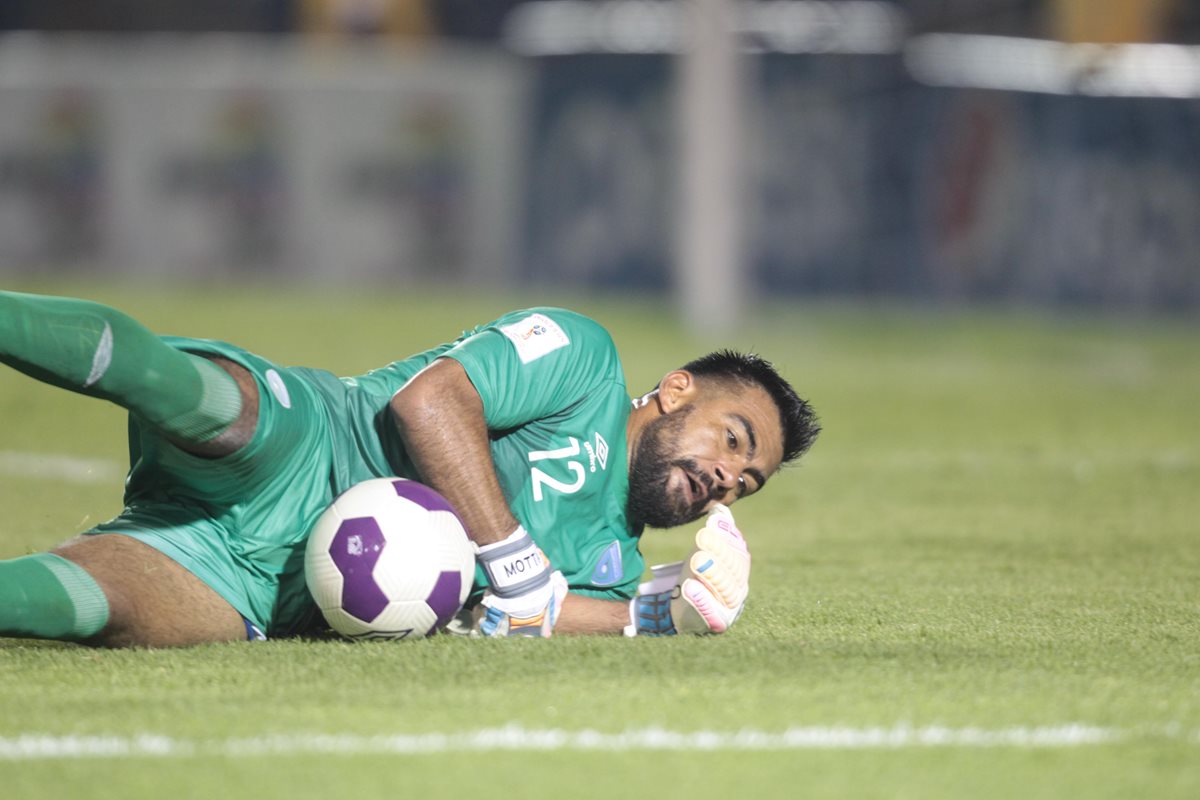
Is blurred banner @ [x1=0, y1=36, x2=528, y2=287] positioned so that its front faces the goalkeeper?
yes

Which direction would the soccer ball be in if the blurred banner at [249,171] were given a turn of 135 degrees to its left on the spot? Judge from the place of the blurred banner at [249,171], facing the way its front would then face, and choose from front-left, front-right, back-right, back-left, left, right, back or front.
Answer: back-right

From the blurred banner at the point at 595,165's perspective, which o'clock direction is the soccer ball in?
The soccer ball is roughly at 12 o'clock from the blurred banner.

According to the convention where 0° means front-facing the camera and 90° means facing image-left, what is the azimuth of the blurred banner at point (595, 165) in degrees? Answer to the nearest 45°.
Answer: approximately 0°
